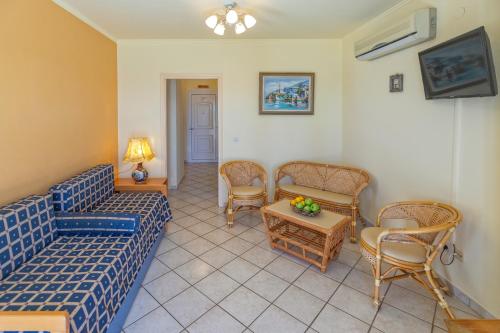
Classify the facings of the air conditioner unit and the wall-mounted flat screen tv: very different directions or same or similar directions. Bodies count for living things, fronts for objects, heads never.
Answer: same or similar directions

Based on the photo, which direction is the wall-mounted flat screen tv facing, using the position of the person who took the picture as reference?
facing the viewer and to the left of the viewer

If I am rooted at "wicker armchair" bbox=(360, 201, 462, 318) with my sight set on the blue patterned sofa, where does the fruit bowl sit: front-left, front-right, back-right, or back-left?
front-right

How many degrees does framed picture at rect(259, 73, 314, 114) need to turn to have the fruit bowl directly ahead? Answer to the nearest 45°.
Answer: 0° — it already faces it

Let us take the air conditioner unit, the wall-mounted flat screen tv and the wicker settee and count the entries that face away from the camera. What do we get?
0

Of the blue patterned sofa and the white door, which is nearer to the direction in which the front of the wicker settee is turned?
the blue patterned sofa

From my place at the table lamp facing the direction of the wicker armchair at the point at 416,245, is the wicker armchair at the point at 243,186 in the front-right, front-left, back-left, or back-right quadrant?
front-left

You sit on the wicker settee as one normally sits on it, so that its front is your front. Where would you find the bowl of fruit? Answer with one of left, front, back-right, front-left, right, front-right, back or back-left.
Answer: front-left

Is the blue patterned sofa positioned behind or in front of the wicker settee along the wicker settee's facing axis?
in front

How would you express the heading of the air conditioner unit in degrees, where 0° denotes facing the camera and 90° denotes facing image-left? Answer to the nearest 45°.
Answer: approximately 45°

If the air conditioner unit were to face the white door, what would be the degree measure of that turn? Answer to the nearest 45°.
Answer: approximately 90° to its right

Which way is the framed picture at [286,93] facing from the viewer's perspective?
toward the camera
